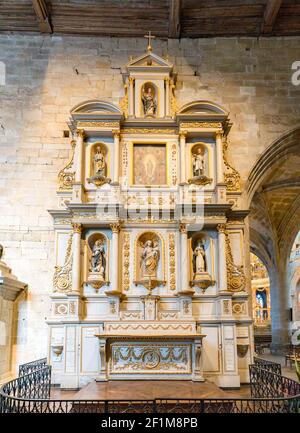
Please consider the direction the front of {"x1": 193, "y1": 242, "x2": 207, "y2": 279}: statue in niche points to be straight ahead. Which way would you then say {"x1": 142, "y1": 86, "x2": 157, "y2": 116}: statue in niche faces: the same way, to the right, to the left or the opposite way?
the same way

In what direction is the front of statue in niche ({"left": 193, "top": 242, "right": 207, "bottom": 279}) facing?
toward the camera

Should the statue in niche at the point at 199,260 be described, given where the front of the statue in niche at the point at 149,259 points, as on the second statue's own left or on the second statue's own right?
on the second statue's own left

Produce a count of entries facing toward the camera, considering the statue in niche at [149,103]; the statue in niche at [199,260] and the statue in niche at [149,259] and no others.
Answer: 3

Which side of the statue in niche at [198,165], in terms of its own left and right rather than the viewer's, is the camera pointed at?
front

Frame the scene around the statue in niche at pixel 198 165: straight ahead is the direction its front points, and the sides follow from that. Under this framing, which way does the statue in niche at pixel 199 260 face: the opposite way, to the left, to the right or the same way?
the same way

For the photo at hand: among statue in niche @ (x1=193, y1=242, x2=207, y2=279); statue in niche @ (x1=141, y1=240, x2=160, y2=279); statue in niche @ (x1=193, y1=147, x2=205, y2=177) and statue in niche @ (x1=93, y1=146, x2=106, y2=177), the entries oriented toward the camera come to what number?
4

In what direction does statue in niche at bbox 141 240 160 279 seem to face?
toward the camera

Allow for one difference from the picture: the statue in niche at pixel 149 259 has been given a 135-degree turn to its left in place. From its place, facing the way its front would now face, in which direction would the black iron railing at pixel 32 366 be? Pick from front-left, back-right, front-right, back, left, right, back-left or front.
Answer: back-left

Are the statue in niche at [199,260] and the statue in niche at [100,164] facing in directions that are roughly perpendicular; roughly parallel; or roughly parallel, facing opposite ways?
roughly parallel

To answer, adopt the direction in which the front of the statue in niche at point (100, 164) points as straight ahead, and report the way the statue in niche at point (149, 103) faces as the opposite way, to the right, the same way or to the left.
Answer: the same way

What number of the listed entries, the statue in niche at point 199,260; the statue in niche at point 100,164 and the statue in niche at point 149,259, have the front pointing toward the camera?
3

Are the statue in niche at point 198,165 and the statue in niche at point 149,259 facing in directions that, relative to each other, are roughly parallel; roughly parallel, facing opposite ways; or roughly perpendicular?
roughly parallel

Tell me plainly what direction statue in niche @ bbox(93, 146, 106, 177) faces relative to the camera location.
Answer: facing the viewer
